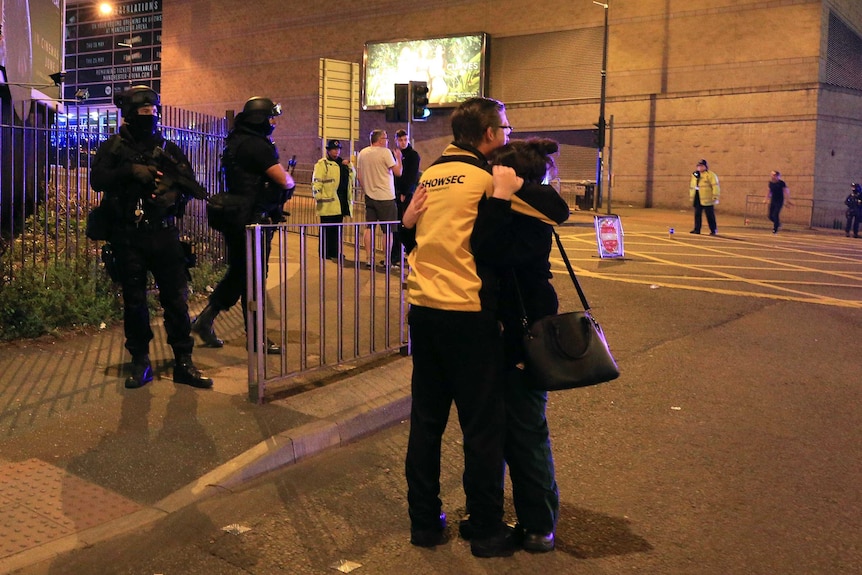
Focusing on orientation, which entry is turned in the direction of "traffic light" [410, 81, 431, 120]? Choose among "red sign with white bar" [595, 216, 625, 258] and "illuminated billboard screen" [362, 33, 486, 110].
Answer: the illuminated billboard screen

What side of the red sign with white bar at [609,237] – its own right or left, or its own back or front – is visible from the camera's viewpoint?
front

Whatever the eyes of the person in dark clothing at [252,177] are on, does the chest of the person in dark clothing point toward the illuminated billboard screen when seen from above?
no

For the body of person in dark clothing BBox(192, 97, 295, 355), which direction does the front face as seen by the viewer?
to the viewer's right

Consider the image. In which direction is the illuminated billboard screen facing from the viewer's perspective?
toward the camera

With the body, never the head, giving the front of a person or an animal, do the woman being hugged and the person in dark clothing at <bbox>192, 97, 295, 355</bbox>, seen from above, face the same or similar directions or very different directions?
very different directions

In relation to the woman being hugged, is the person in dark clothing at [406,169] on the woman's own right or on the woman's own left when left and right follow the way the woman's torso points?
on the woman's own right

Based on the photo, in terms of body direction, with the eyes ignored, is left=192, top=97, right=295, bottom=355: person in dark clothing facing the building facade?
no

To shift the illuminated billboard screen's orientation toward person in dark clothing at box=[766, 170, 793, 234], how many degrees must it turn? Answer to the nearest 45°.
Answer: approximately 45° to its left

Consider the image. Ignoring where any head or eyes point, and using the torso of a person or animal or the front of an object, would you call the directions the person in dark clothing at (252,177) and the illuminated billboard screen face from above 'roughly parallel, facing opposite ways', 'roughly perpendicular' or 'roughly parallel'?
roughly perpendicular

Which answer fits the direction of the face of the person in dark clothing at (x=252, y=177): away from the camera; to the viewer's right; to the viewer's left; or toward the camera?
to the viewer's right

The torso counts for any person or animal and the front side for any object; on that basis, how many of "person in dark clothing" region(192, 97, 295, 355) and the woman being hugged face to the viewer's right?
1
